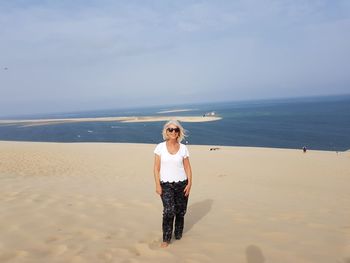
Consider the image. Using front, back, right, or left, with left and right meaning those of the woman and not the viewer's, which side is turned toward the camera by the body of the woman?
front

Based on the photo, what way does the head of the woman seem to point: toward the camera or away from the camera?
toward the camera
